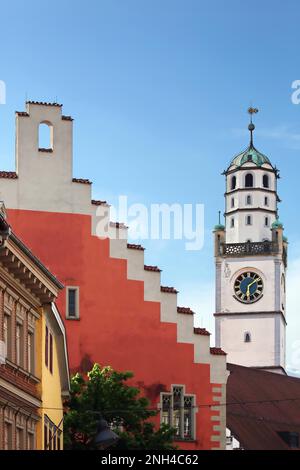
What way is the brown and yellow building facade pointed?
to the viewer's right
